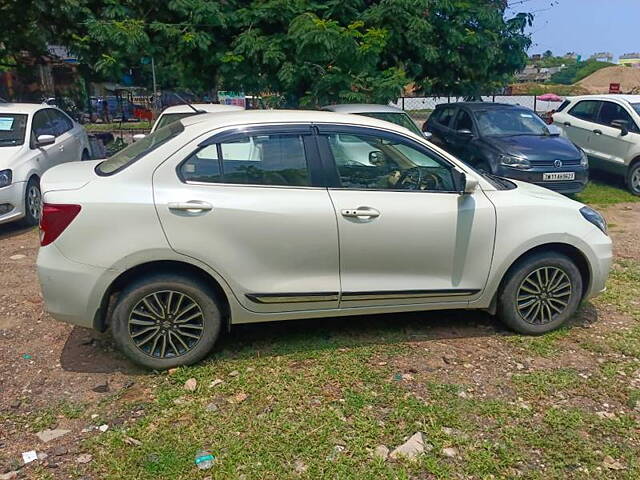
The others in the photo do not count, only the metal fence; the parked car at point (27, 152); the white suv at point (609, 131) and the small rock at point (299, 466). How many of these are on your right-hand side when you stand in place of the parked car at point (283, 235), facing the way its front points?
1

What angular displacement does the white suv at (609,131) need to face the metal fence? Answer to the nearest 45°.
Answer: approximately 180°

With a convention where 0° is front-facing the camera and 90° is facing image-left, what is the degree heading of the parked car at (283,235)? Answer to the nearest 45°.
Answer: approximately 270°

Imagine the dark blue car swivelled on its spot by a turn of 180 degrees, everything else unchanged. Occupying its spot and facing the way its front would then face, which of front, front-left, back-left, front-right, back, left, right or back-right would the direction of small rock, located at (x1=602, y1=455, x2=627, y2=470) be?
back-left

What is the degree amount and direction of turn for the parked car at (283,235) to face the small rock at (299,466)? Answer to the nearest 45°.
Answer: approximately 90° to its right

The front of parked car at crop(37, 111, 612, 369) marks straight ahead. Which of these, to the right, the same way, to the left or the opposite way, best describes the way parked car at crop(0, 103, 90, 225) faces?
to the right

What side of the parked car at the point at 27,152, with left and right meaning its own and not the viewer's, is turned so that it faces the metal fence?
back

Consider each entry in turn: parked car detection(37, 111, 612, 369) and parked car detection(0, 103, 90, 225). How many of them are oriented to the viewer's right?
1

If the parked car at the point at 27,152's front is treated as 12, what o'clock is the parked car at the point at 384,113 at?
the parked car at the point at 384,113 is roughly at 8 o'clock from the parked car at the point at 27,152.

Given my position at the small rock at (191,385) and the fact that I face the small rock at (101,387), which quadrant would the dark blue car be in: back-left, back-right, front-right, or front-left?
back-right

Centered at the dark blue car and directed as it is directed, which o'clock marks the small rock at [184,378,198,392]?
The small rock is roughly at 2 o'clock from the dark blue car.

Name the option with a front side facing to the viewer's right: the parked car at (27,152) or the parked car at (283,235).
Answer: the parked car at (283,235)

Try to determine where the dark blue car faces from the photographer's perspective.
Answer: facing the viewer and to the right of the viewer

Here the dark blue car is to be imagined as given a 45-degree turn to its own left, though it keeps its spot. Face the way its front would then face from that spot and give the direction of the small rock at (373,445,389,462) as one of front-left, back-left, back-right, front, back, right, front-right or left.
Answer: right

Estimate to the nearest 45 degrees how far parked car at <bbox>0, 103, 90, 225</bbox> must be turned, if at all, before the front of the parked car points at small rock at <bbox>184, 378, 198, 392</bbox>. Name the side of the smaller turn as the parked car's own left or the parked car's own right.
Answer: approximately 45° to the parked car's own left

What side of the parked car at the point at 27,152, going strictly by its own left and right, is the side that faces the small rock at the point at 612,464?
left

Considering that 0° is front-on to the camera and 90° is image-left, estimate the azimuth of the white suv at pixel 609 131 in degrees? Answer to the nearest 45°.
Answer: approximately 315°

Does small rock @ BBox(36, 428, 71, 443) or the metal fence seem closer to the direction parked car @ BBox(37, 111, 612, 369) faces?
the metal fence
